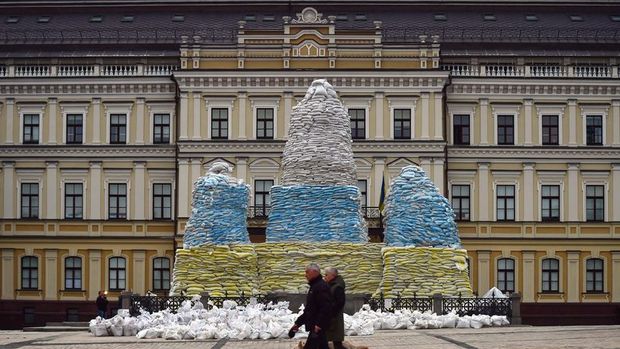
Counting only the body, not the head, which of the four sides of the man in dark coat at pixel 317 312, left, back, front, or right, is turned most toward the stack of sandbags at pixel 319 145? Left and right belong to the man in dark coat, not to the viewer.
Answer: right

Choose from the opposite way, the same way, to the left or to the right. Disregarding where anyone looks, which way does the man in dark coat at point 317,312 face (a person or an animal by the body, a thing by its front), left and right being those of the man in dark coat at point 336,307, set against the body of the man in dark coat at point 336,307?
the same way

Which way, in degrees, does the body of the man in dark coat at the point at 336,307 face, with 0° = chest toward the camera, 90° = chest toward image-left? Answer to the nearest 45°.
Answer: approximately 90°

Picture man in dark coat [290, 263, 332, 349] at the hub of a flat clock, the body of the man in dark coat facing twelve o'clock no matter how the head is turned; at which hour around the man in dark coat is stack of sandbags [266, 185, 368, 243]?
The stack of sandbags is roughly at 3 o'clock from the man in dark coat.

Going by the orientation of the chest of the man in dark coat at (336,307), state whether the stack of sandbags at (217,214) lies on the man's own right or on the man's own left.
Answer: on the man's own right

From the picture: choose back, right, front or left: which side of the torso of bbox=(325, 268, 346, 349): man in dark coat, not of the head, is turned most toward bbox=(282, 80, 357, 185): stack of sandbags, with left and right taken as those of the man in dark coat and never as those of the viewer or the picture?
right

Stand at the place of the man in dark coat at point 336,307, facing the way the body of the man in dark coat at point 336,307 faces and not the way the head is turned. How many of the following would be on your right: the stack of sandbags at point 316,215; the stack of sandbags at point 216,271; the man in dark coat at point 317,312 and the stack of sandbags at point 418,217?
3

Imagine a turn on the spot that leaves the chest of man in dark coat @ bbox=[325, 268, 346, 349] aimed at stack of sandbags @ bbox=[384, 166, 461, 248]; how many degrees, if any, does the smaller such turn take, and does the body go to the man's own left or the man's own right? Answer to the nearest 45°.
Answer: approximately 90° to the man's own right

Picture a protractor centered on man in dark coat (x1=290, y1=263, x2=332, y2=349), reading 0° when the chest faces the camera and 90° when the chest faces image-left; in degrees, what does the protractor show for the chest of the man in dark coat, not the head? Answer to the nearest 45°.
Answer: approximately 90°

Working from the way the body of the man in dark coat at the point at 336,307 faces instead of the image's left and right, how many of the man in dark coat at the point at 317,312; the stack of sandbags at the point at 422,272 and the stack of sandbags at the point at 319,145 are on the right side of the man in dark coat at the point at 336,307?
2

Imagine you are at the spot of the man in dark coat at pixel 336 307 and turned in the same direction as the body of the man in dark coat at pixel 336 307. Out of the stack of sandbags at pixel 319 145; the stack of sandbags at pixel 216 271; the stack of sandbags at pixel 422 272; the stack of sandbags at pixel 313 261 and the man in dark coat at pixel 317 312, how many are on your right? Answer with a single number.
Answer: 4

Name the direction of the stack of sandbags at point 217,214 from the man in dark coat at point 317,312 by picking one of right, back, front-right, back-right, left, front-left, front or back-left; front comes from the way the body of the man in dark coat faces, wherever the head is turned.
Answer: right

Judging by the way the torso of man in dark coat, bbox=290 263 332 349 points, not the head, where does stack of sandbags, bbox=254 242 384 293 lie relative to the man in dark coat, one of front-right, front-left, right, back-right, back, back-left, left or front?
right
